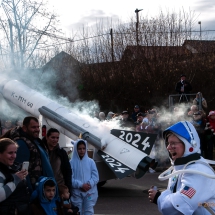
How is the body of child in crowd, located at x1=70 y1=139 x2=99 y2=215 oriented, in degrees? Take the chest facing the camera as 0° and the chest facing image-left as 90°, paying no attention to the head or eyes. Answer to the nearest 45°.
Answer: approximately 0°

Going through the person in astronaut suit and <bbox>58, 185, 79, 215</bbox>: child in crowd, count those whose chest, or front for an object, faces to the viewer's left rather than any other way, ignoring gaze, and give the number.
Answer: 1

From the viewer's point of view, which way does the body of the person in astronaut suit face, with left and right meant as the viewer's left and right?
facing to the left of the viewer

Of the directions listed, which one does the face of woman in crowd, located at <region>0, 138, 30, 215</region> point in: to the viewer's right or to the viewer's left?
to the viewer's right

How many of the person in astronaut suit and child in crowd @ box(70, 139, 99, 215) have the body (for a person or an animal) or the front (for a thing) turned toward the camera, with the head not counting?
1

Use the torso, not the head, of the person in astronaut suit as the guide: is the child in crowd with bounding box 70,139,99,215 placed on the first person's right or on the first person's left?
on the first person's right

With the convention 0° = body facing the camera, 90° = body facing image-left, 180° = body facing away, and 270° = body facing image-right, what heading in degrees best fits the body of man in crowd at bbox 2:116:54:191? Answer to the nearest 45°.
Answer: approximately 315°

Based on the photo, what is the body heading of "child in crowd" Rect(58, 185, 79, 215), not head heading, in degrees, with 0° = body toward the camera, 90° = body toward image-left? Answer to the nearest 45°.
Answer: approximately 315°
